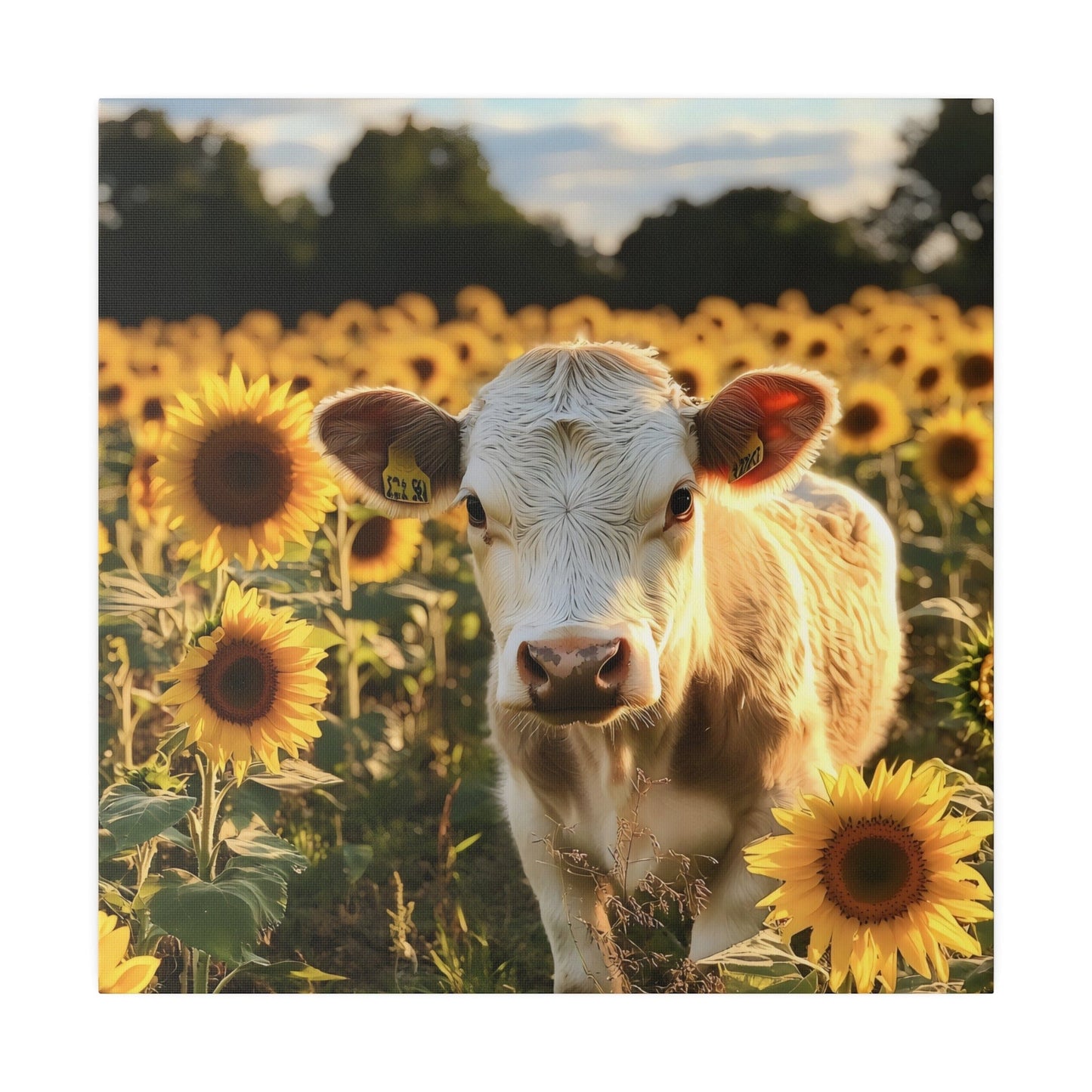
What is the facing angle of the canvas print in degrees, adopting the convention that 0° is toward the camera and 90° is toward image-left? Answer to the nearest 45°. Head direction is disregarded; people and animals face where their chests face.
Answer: approximately 0°
